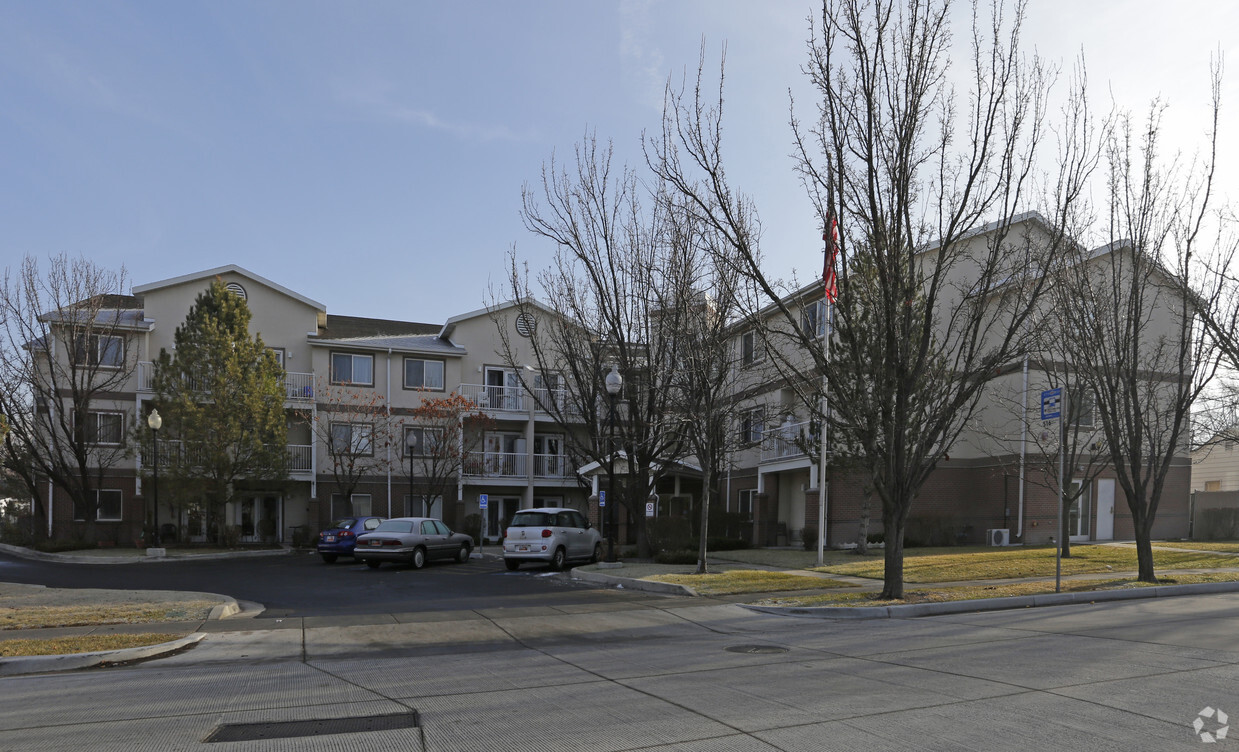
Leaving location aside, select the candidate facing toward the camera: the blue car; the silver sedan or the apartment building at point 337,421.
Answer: the apartment building

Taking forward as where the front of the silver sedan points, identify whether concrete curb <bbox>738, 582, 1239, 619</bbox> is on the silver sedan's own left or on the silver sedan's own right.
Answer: on the silver sedan's own right

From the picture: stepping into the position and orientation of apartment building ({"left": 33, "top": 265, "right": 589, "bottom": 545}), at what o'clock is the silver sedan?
The silver sedan is roughly at 12 o'clock from the apartment building.

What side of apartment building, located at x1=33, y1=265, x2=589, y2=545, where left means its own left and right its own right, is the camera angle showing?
front

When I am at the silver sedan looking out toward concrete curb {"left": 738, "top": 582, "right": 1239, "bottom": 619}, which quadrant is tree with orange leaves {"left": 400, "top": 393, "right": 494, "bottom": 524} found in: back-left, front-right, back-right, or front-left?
back-left

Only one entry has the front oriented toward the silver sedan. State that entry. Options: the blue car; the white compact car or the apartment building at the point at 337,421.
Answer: the apartment building

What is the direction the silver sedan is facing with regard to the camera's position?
facing away from the viewer and to the right of the viewer
